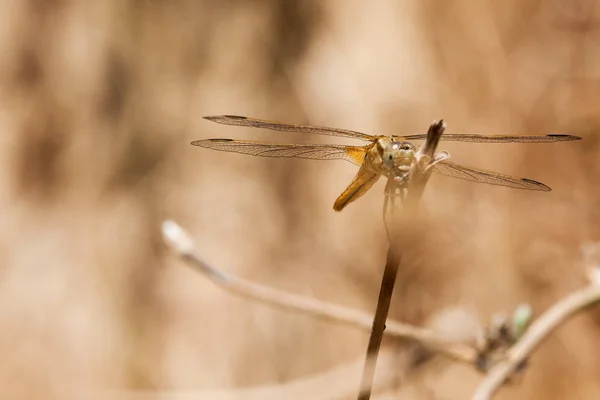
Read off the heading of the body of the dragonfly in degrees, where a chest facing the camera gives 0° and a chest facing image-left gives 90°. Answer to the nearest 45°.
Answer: approximately 315°
